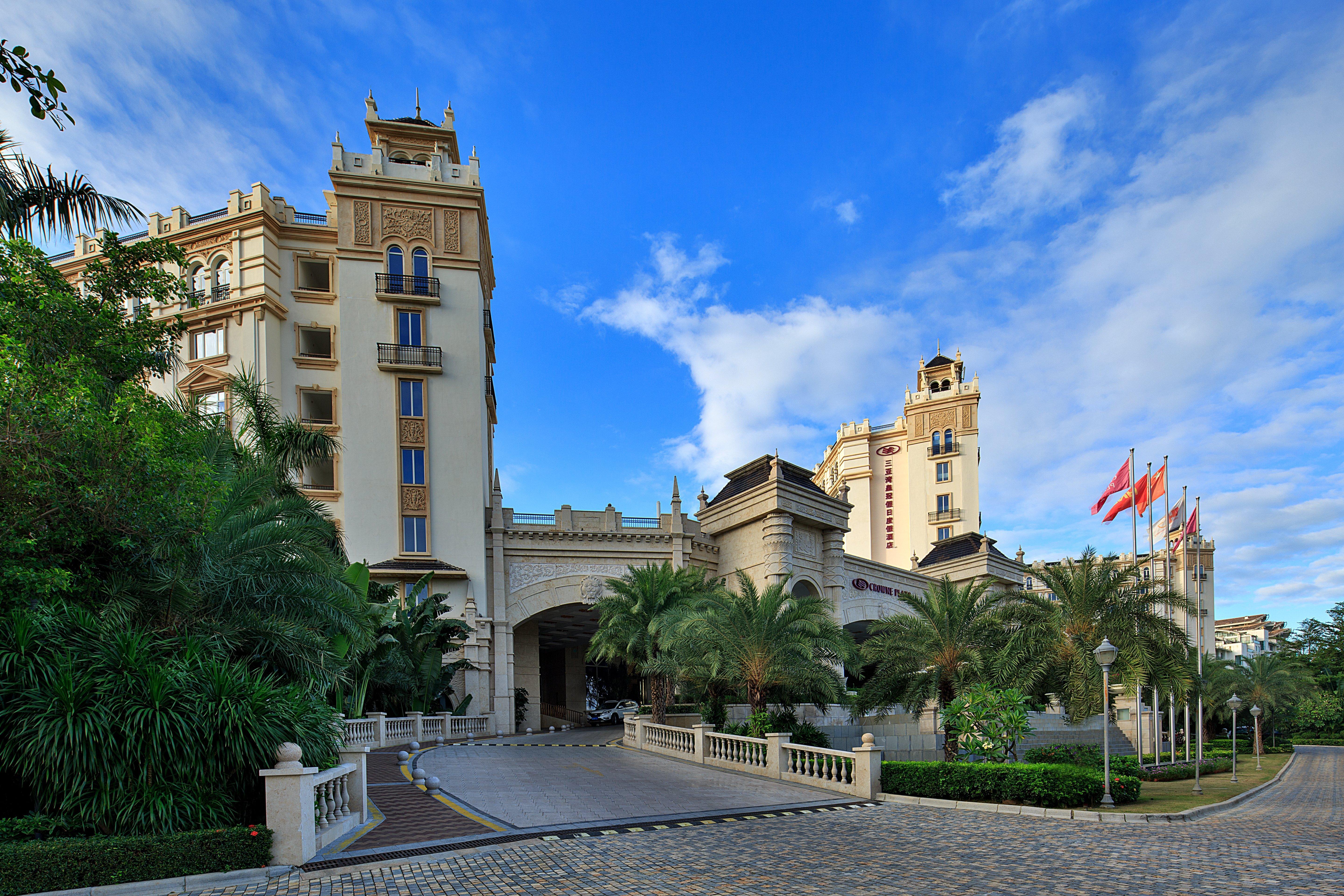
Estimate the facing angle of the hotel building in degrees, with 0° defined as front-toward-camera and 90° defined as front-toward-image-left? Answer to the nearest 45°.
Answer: approximately 315°
